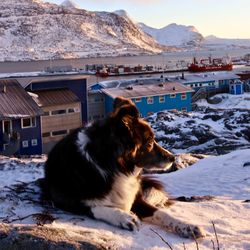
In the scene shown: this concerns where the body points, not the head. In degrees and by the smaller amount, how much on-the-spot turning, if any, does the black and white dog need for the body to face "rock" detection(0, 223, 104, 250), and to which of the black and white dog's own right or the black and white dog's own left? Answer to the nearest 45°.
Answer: approximately 90° to the black and white dog's own right

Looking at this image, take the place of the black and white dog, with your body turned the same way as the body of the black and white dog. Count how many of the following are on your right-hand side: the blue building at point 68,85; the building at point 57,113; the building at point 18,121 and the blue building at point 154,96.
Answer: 0

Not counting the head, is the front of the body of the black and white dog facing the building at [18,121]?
no

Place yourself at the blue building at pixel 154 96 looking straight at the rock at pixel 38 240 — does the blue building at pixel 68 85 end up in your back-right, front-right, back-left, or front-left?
front-right

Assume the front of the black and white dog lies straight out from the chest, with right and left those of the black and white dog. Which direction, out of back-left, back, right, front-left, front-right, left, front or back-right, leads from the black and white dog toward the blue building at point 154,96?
back-left

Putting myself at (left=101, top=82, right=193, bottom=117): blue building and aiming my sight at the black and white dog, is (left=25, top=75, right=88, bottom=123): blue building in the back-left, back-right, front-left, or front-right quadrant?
front-right

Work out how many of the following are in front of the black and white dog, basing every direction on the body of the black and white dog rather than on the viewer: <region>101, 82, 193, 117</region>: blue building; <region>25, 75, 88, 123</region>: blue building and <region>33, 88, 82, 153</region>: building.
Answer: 0

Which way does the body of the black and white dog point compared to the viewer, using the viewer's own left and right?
facing the viewer and to the right of the viewer

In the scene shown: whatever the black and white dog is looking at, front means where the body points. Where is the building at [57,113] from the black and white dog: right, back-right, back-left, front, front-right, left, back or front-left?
back-left

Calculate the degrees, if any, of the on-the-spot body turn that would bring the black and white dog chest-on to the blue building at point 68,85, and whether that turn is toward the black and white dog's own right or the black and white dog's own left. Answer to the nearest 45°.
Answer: approximately 135° to the black and white dog's own left
